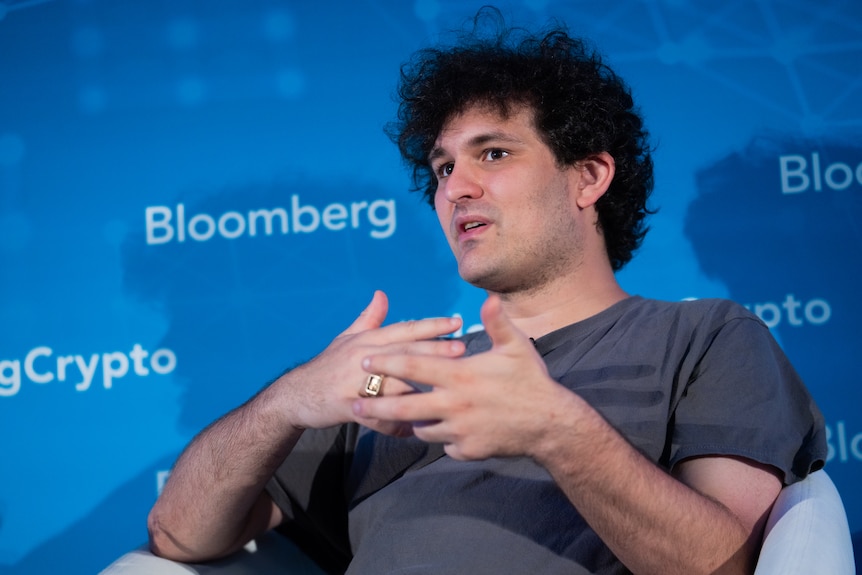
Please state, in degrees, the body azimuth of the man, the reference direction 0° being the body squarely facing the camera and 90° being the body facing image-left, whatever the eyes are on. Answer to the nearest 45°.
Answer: approximately 45°
